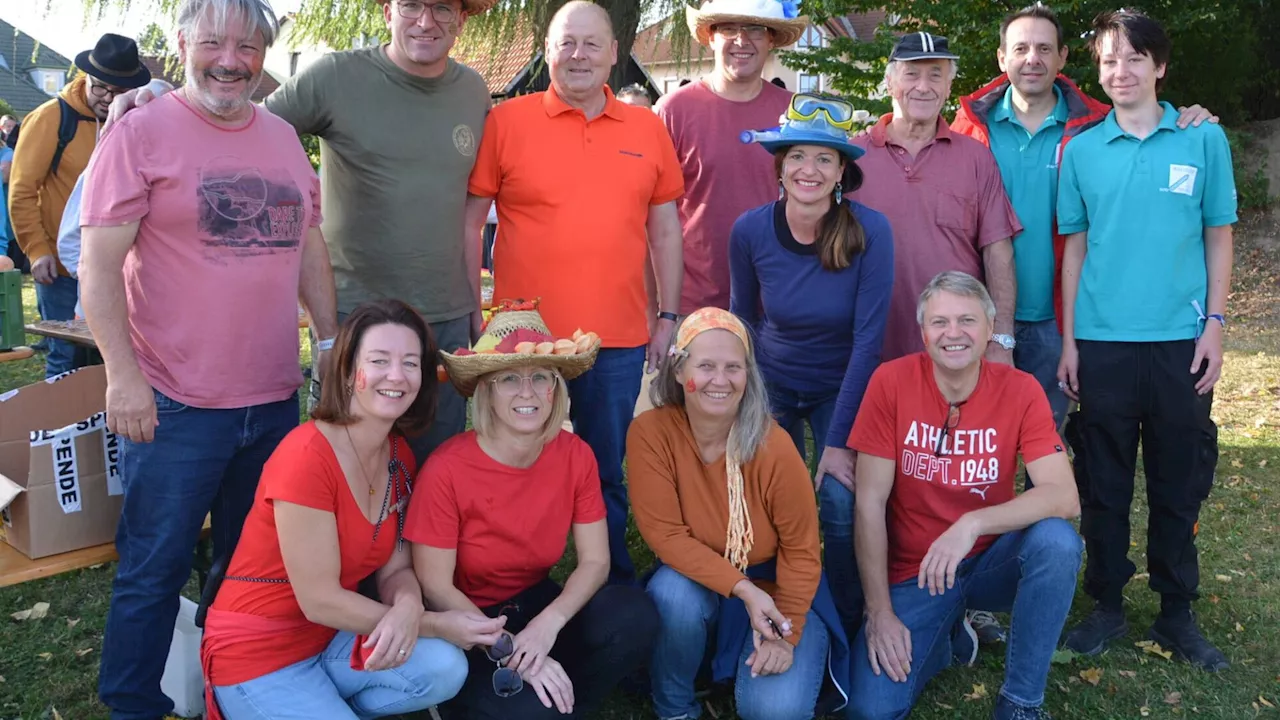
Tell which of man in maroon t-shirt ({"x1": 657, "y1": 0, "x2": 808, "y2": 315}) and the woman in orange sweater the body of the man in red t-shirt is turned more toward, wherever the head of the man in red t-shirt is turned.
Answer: the woman in orange sweater

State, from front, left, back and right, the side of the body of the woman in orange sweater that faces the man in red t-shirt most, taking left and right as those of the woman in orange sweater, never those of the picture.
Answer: left

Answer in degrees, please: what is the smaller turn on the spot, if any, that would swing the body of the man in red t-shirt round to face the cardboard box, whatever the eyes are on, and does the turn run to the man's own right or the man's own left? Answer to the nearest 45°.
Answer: approximately 90° to the man's own right

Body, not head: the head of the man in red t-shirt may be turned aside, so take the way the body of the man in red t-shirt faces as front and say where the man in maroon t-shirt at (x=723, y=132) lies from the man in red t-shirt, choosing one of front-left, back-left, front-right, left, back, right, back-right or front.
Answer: back-right

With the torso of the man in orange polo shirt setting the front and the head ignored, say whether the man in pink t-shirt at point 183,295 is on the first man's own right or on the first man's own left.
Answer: on the first man's own right

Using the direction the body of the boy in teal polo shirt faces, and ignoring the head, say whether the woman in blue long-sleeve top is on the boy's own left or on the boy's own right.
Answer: on the boy's own right

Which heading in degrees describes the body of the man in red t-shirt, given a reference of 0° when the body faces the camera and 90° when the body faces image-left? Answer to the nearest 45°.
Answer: approximately 0°
